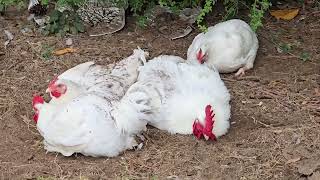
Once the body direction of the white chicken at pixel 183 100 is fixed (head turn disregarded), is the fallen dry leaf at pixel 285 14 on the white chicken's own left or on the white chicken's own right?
on the white chicken's own left

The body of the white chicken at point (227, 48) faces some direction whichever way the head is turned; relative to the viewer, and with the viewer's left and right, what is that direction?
facing the viewer and to the left of the viewer

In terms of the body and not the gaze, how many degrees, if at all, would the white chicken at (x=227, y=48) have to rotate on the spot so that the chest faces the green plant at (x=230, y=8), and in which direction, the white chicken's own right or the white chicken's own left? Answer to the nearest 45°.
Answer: approximately 135° to the white chicken's own right

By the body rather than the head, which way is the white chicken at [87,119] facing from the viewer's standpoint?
to the viewer's left

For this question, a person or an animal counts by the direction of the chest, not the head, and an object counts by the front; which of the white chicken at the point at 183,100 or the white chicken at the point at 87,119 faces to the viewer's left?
the white chicken at the point at 87,119

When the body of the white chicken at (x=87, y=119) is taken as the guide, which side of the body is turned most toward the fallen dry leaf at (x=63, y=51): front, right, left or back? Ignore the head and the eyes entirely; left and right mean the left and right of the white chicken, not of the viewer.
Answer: right

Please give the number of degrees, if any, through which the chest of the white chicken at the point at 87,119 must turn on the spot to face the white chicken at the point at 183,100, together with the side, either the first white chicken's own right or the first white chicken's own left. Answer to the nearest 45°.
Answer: approximately 180°

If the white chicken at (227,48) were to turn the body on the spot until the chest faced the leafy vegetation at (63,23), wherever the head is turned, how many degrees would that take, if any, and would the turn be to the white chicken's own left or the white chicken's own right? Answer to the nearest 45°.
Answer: approximately 45° to the white chicken's own right

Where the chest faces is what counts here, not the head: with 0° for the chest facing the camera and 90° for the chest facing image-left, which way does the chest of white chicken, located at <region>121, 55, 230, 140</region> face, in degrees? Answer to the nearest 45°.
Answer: approximately 315°

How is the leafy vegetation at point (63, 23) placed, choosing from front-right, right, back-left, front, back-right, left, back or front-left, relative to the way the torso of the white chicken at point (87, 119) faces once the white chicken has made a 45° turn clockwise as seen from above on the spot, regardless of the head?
front-right

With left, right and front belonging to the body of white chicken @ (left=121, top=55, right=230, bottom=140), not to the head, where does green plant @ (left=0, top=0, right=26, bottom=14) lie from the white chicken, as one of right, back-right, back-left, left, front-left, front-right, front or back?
back

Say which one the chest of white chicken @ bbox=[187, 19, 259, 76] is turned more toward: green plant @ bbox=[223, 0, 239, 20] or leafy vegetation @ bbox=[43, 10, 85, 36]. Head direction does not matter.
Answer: the leafy vegetation

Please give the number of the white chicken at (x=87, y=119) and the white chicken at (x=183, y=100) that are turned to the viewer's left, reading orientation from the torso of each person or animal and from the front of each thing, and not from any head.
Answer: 1

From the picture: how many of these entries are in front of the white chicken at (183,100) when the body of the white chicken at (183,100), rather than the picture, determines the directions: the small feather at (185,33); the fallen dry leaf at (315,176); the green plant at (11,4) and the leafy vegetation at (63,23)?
1
